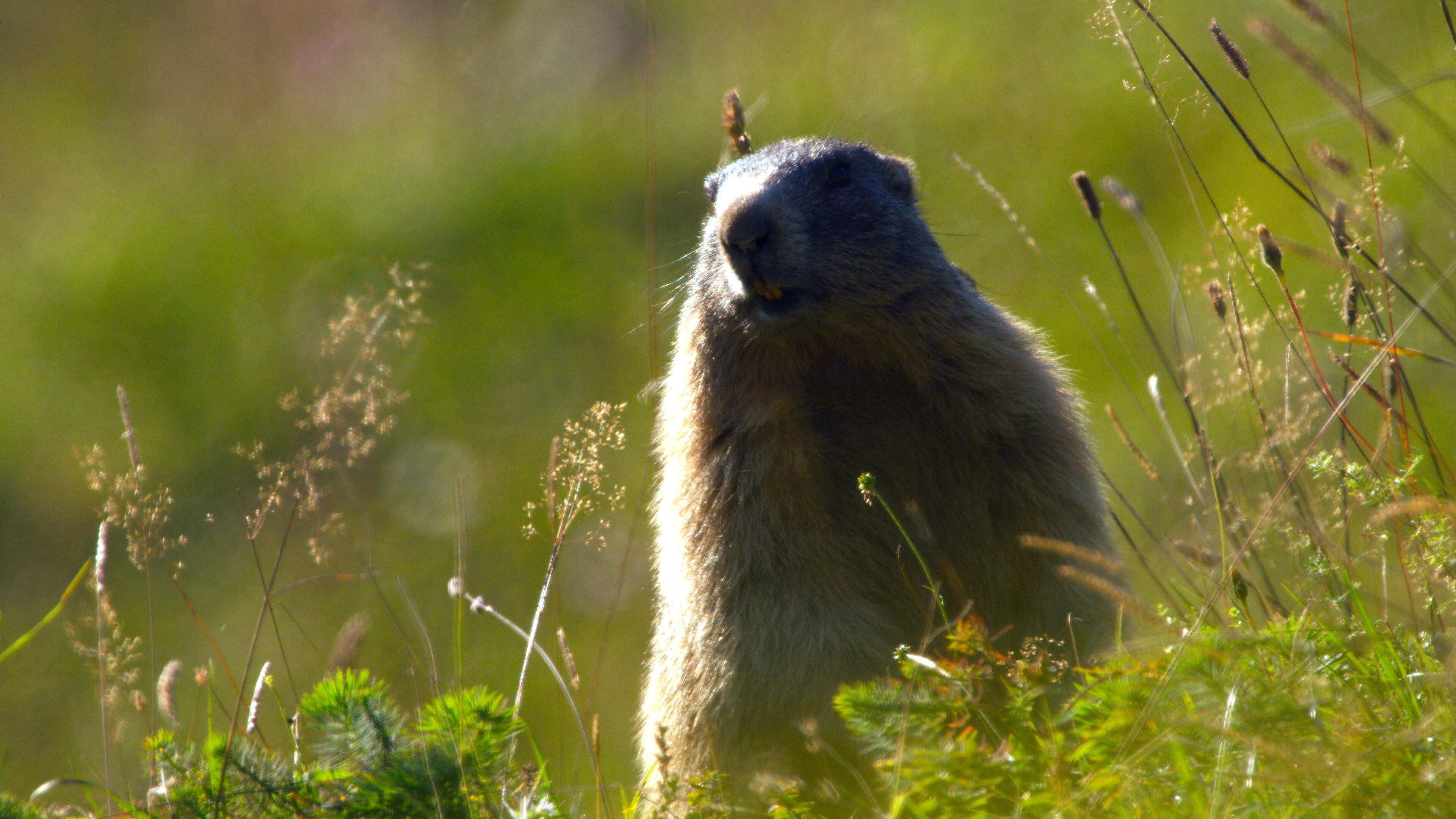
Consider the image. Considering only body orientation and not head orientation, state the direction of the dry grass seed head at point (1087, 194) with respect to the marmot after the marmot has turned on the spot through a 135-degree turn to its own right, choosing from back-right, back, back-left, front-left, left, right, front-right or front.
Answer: right

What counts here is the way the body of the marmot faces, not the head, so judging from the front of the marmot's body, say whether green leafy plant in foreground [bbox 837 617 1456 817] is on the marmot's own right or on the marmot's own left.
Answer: on the marmot's own left

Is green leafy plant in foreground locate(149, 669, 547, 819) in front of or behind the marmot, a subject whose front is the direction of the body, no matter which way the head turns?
in front

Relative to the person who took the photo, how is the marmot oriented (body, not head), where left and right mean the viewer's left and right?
facing the viewer and to the left of the viewer

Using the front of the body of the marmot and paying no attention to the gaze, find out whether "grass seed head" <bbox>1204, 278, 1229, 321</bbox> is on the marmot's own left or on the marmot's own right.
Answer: on the marmot's own left

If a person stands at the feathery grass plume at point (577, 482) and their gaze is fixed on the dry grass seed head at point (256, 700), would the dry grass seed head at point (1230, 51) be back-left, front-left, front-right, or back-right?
back-left

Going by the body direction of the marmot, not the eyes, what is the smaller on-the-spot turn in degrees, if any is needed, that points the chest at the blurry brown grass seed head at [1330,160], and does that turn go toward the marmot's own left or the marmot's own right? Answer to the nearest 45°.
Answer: approximately 90° to the marmot's own left

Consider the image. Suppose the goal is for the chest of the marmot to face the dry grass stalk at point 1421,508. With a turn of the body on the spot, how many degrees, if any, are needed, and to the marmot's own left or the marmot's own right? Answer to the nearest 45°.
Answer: approximately 90° to the marmot's own left

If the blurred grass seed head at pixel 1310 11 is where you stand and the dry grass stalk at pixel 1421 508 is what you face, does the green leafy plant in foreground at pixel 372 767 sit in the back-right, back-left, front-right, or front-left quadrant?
front-right

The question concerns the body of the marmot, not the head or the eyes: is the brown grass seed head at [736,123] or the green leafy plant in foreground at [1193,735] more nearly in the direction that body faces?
the green leafy plant in foreground

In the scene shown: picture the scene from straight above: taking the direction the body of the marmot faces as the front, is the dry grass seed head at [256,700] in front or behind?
in front

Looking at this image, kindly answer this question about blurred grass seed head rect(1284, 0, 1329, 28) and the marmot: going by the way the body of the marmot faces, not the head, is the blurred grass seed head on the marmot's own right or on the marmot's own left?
on the marmot's own left
